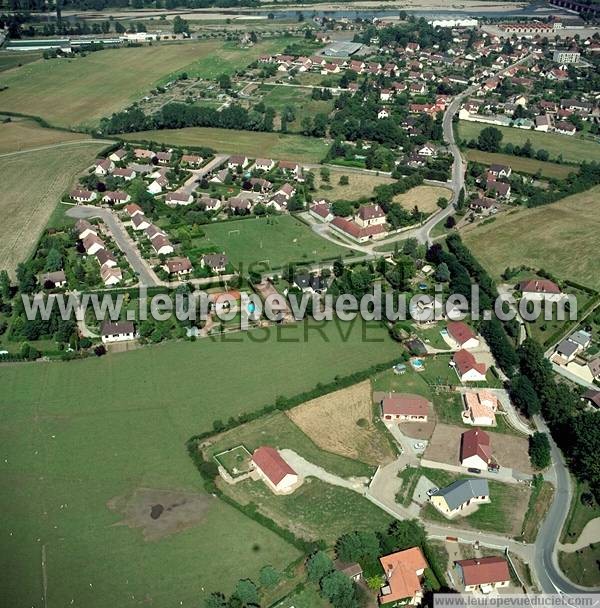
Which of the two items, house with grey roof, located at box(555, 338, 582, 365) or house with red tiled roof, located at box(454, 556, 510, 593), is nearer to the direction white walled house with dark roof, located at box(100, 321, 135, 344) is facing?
the house with red tiled roof

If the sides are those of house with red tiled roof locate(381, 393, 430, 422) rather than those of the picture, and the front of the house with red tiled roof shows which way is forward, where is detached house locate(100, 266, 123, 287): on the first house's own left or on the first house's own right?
on the first house's own right

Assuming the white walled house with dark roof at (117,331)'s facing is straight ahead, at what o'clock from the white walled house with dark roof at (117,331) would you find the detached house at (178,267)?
The detached house is roughly at 7 o'clock from the white walled house with dark roof.

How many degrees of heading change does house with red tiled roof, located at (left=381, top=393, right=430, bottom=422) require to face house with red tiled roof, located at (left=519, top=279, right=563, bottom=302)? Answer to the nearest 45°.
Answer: approximately 135° to its left

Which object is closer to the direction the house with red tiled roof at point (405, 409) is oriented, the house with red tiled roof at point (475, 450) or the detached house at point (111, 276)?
the house with red tiled roof

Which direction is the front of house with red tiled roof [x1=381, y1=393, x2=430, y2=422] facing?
toward the camera

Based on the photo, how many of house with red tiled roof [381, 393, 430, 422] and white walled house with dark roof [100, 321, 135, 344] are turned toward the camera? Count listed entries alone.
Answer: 2

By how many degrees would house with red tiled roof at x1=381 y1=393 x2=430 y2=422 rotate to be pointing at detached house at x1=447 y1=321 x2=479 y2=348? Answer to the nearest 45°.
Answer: approximately 135° to its left

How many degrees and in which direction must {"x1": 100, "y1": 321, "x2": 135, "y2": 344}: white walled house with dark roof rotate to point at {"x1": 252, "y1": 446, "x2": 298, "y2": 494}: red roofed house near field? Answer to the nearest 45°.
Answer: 0° — it already faces it

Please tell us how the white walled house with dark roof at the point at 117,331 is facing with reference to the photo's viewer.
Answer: facing the viewer

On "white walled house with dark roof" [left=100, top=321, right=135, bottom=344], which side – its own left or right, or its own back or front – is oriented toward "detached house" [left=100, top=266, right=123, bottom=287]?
back

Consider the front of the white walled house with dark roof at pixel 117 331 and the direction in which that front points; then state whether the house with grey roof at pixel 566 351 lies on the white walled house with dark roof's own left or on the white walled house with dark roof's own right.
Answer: on the white walled house with dark roof's own left

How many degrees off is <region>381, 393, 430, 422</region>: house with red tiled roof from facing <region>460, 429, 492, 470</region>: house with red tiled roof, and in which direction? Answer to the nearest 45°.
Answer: approximately 45° to its left

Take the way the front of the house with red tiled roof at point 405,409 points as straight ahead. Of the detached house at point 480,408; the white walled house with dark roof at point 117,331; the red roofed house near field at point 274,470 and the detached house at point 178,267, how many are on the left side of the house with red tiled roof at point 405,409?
1

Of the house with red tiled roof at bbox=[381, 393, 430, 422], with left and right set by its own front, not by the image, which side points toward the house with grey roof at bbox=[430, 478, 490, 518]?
front

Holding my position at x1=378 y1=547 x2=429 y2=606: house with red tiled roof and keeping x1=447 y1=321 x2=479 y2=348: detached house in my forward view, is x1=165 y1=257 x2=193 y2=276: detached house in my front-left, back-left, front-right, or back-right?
front-left
